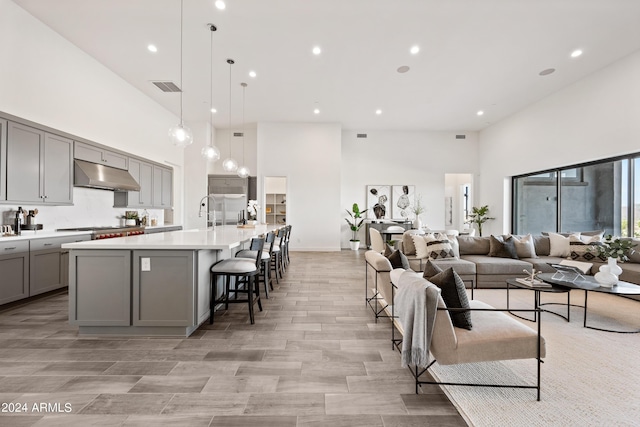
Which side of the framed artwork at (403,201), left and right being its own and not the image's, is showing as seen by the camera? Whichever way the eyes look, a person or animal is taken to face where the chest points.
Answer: front

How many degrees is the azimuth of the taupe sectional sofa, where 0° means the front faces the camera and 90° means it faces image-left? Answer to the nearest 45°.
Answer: approximately 0°

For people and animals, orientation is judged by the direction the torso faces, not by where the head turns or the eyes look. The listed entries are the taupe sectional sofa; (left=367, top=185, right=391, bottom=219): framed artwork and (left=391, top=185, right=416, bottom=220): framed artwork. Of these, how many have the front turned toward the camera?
3

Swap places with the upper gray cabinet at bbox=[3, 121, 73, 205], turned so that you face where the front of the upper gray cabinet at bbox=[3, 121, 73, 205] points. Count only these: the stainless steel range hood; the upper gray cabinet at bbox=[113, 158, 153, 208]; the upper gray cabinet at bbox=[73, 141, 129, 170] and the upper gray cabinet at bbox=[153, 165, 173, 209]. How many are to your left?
4

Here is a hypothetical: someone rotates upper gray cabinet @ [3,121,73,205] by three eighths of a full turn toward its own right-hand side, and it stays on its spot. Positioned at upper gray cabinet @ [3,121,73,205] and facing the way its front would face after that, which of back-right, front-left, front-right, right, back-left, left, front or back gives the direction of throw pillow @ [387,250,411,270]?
back-left

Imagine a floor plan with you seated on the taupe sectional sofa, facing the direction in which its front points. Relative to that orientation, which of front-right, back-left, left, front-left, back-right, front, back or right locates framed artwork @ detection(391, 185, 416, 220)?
back-right

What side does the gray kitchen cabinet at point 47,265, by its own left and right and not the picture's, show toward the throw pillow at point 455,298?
front

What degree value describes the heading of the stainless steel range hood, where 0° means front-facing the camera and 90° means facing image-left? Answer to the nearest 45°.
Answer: approximately 315°

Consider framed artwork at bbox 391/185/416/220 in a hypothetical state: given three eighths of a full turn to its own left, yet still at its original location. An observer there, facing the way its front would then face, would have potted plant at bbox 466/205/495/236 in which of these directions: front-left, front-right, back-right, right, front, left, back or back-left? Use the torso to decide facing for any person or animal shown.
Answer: front-right

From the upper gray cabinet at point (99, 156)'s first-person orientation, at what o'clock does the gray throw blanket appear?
The gray throw blanket is roughly at 1 o'clock from the upper gray cabinet.

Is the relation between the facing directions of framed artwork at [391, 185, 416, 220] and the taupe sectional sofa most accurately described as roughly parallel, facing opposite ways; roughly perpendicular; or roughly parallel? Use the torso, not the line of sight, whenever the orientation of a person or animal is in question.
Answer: roughly parallel

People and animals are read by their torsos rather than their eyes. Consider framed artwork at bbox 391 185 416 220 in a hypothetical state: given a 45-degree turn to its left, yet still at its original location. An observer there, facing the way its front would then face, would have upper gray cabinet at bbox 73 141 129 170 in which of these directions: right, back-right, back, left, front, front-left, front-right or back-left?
right

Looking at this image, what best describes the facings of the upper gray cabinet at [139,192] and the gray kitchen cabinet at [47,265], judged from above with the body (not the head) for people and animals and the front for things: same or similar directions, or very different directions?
same or similar directions

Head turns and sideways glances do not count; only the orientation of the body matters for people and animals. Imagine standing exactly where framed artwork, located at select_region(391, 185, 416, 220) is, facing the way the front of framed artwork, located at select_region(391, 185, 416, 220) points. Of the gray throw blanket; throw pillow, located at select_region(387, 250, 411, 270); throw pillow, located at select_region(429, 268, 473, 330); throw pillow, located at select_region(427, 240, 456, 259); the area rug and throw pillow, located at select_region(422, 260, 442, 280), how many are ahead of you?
6

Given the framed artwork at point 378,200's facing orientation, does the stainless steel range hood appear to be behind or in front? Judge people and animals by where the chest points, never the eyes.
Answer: in front

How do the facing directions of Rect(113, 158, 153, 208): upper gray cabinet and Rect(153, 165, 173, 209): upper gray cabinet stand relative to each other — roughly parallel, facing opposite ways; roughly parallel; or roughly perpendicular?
roughly parallel

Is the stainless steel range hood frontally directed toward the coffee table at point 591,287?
yes

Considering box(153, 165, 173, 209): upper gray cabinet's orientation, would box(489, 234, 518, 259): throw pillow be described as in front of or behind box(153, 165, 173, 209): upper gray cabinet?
in front

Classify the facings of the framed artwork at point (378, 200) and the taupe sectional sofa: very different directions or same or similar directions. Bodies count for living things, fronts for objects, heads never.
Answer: same or similar directions

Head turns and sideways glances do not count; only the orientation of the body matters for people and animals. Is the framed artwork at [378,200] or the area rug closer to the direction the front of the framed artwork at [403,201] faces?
the area rug

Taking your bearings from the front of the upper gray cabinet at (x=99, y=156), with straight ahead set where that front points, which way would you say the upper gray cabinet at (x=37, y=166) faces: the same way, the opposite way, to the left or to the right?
the same way

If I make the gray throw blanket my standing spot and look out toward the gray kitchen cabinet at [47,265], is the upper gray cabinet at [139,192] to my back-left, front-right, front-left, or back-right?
front-right

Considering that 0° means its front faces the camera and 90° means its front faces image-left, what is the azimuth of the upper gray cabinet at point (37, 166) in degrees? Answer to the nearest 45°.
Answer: approximately 315°

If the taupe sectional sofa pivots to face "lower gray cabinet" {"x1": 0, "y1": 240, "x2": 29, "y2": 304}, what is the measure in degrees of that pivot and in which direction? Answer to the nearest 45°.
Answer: approximately 45° to its right
